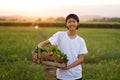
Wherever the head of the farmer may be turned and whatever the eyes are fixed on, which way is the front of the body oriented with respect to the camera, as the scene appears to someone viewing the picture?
toward the camera
